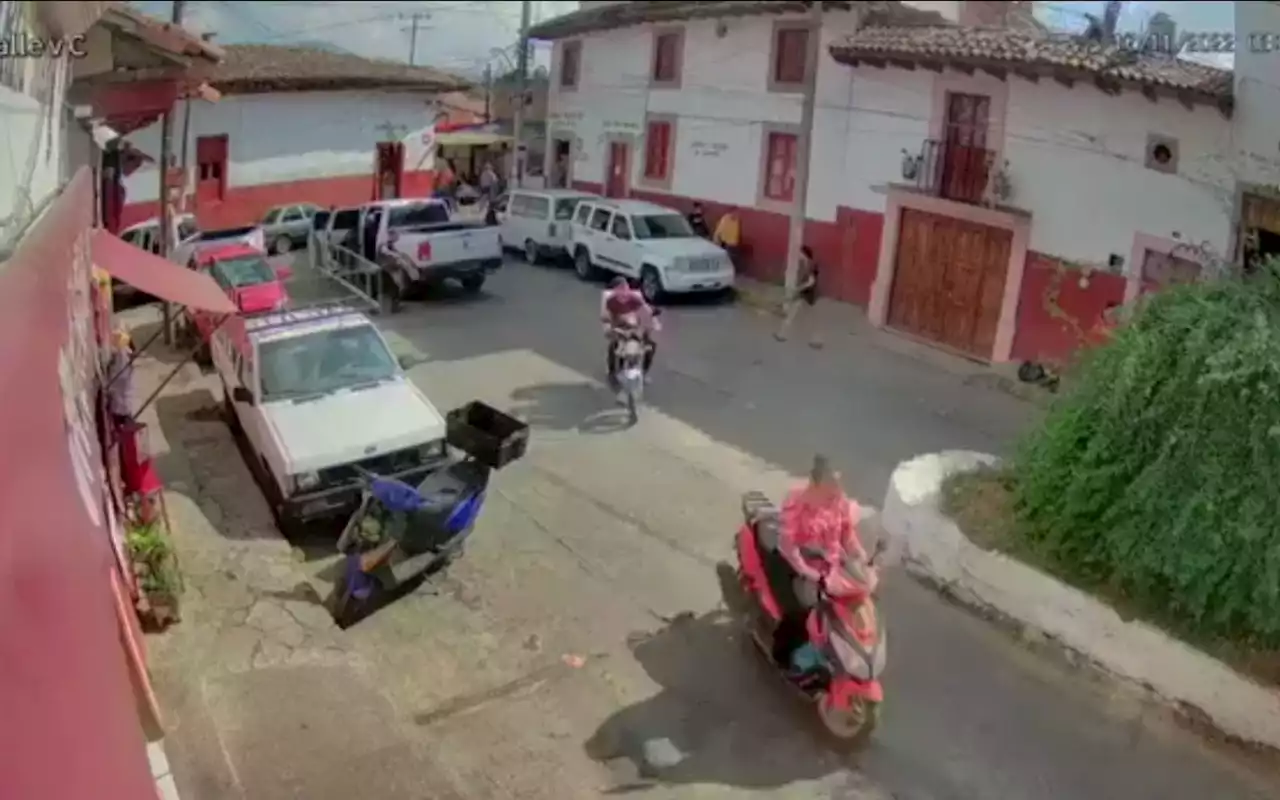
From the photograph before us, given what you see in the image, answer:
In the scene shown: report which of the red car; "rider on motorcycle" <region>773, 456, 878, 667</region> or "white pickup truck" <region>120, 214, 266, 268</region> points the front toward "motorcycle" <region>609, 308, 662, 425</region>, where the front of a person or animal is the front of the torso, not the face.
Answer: the red car

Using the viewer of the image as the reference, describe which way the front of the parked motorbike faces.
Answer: facing the viewer and to the left of the viewer

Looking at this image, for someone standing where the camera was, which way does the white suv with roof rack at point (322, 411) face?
facing the viewer and to the right of the viewer

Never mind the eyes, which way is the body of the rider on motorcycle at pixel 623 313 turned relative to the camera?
toward the camera

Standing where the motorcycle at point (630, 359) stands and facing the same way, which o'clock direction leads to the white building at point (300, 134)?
The white building is roughly at 5 o'clock from the motorcycle.

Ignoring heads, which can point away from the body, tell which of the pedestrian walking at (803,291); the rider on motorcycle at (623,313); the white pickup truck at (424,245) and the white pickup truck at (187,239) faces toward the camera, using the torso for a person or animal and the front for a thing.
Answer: the rider on motorcycle

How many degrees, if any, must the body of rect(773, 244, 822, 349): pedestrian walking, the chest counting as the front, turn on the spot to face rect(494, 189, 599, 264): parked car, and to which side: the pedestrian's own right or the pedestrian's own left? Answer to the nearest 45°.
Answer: approximately 45° to the pedestrian's own right

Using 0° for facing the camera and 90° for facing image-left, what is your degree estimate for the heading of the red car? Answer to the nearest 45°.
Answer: approximately 315°

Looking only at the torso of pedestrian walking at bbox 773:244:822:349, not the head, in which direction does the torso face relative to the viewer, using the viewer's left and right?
facing to the left of the viewer

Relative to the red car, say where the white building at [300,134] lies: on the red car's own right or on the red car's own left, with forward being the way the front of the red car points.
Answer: on the red car's own left
